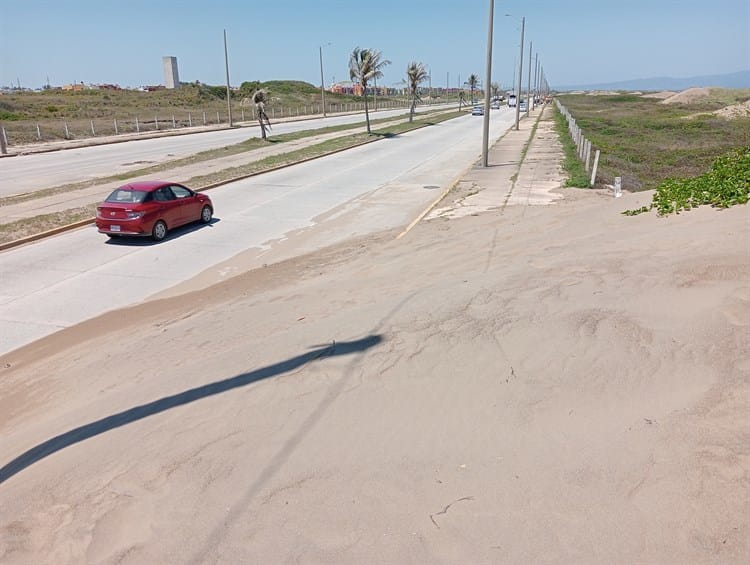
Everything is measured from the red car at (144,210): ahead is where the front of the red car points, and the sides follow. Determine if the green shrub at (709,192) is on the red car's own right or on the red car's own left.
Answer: on the red car's own right

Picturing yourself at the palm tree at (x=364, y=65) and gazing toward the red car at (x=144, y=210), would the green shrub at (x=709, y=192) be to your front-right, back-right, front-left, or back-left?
front-left

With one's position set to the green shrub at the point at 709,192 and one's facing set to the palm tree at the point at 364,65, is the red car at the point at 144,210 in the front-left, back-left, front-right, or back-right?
front-left

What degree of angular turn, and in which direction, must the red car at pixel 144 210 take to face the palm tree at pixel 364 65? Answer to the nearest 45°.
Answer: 0° — it already faces it

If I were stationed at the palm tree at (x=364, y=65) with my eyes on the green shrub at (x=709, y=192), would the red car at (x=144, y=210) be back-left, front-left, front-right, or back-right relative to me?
front-right

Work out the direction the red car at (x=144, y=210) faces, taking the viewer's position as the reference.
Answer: facing away from the viewer and to the right of the viewer

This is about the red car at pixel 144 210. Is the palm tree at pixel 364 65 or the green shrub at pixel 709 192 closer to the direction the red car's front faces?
the palm tree
